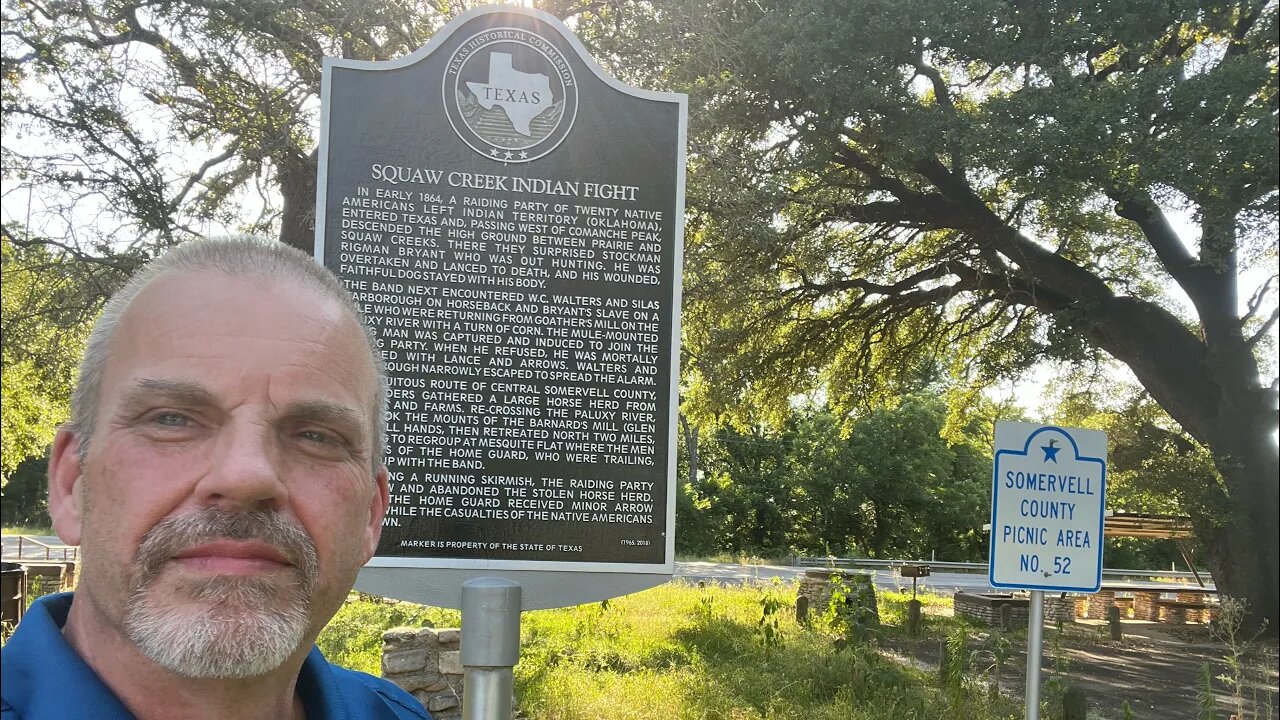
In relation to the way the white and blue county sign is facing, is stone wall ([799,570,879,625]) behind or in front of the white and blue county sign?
behind

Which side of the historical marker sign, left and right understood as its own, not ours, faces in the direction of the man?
front

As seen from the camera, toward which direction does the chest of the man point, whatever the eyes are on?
toward the camera

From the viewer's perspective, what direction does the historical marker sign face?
toward the camera

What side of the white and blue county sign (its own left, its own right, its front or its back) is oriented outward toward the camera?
front

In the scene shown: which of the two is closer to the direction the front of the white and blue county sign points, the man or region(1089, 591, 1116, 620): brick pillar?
the man

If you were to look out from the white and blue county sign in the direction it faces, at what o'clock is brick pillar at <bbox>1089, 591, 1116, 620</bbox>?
The brick pillar is roughly at 6 o'clock from the white and blue county sign.

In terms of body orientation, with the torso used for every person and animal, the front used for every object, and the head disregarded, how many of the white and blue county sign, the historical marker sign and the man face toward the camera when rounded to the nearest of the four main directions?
3

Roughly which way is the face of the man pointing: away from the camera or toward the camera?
toward the camera

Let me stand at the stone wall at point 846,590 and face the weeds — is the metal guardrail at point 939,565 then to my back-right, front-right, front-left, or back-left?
back-left
